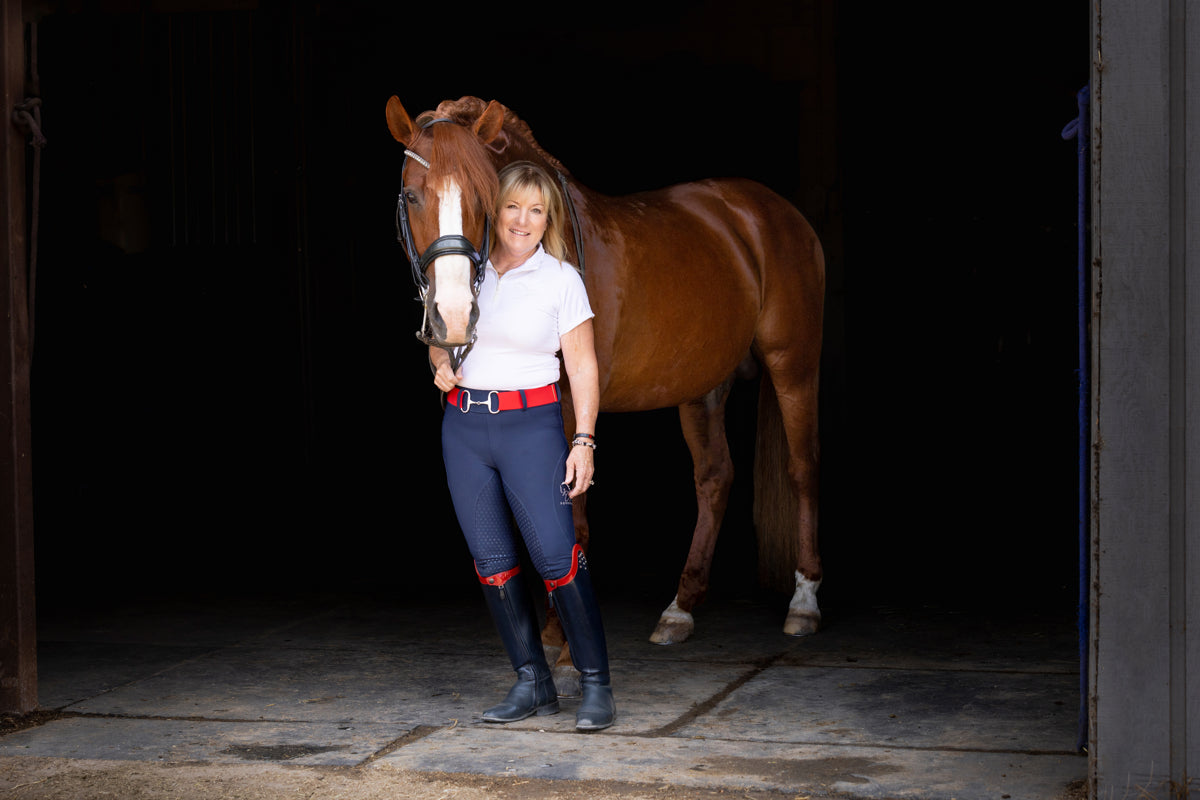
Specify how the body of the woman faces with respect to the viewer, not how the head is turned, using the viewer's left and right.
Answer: facing the viewer and to the left of the viewer

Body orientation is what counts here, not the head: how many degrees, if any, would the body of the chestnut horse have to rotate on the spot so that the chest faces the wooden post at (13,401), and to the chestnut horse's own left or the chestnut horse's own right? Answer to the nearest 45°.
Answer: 0° — it already faces it

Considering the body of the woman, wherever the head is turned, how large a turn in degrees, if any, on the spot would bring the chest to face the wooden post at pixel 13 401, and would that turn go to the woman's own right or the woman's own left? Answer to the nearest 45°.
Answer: approximately 45° to the woman's own right

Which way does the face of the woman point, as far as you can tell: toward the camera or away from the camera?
toward the camera
